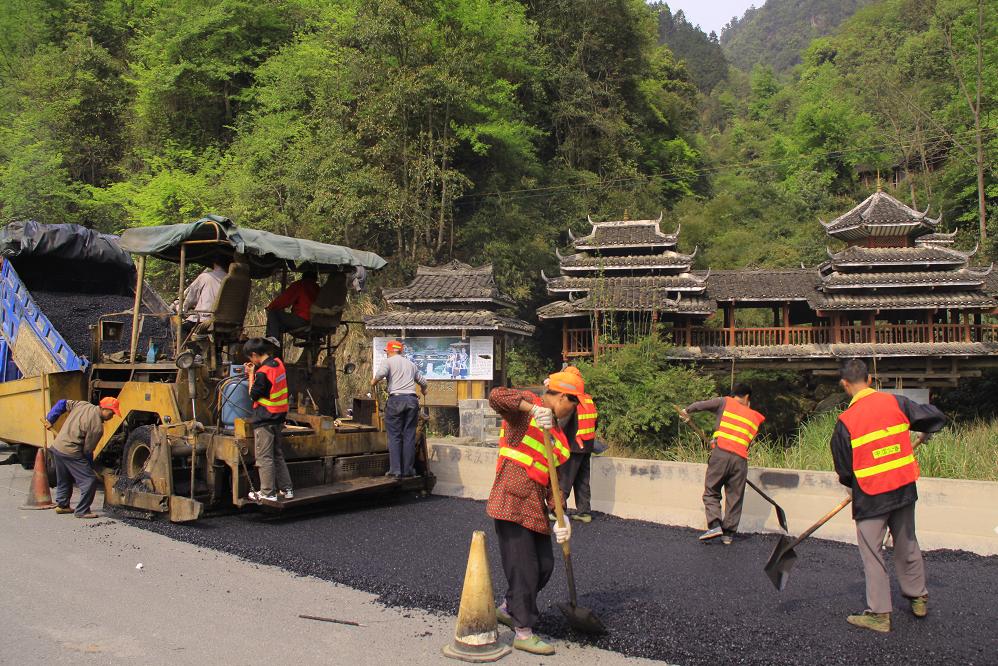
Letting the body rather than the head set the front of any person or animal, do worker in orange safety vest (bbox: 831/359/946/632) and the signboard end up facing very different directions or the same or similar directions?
very different directions

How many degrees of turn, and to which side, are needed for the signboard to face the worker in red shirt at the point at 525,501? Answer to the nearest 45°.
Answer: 0° — it already faces them

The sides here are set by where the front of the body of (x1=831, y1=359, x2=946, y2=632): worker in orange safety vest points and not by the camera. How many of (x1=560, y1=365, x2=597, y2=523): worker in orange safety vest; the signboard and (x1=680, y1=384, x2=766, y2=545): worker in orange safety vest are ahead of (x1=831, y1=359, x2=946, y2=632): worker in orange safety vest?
3

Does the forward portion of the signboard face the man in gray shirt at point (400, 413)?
yes

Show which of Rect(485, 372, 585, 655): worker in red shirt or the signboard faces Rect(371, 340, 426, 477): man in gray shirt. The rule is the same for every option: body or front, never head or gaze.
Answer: the signboard

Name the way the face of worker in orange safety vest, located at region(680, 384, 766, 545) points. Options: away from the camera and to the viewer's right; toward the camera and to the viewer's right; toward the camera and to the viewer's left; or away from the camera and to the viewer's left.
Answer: away from the camera and to the viewer's right

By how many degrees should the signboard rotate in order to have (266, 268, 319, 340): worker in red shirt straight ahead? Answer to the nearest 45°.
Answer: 0° — it already faces them

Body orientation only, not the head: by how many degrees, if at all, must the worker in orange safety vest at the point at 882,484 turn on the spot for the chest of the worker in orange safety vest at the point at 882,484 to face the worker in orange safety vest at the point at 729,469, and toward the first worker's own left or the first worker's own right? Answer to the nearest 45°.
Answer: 0° — they already face them

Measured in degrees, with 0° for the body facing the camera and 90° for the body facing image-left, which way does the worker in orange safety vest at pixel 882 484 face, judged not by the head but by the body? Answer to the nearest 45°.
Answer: approximately 135°

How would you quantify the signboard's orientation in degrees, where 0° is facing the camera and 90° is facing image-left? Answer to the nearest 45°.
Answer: approximately 0°
